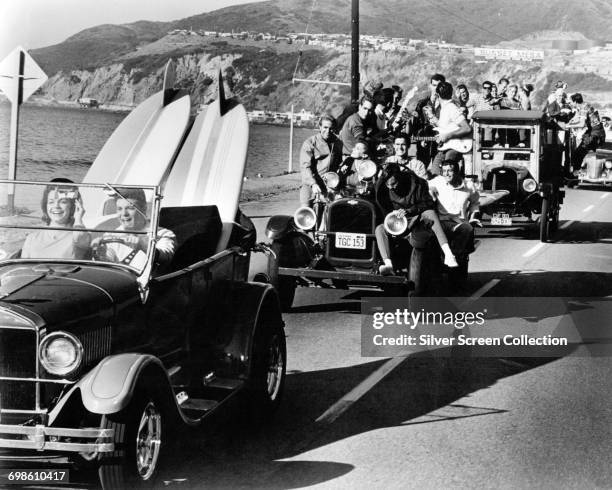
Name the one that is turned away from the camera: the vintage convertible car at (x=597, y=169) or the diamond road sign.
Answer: the diamond road sign

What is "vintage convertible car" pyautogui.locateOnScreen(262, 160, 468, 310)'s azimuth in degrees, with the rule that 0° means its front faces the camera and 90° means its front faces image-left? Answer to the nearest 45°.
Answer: approximately 0°

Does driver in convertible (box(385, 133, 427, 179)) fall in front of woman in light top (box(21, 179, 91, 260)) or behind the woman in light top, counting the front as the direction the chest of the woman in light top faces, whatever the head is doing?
behind

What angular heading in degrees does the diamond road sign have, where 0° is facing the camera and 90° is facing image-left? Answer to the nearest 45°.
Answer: approximately 180°

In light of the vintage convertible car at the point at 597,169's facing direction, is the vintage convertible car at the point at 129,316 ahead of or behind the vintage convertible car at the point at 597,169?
ahead

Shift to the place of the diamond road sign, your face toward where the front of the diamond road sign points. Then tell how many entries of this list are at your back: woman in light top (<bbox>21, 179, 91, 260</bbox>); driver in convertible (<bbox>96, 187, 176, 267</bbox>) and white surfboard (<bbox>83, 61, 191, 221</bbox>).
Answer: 3

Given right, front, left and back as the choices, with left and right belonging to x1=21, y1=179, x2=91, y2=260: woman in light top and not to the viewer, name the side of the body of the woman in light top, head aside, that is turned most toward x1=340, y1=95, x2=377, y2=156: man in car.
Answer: back

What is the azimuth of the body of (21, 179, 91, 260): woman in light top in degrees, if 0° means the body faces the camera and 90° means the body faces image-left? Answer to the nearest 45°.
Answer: approximately 45°

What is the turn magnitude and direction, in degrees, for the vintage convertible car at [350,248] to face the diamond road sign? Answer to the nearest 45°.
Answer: approximately 90° to its right
